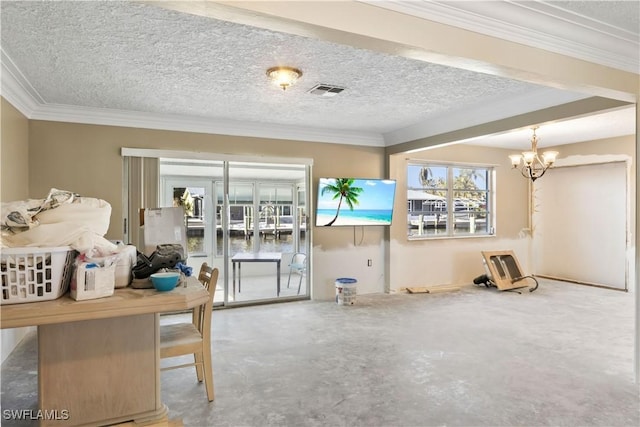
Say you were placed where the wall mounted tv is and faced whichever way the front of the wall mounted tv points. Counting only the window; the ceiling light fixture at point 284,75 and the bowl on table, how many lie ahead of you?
2

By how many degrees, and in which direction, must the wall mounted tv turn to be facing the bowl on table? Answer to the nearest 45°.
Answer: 0° — it already faces it

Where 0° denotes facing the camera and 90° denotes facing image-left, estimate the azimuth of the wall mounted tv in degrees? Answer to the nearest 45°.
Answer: approximately 0°

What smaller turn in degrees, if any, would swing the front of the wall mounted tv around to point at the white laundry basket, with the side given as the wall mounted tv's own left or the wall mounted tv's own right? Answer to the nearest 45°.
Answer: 0° — it already faces it

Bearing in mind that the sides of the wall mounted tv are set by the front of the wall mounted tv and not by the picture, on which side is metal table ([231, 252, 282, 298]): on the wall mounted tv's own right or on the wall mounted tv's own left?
on the wall mounted tv's own right

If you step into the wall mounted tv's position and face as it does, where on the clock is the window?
The window is roughly at 8 o'clock from the wall mounted tv.
